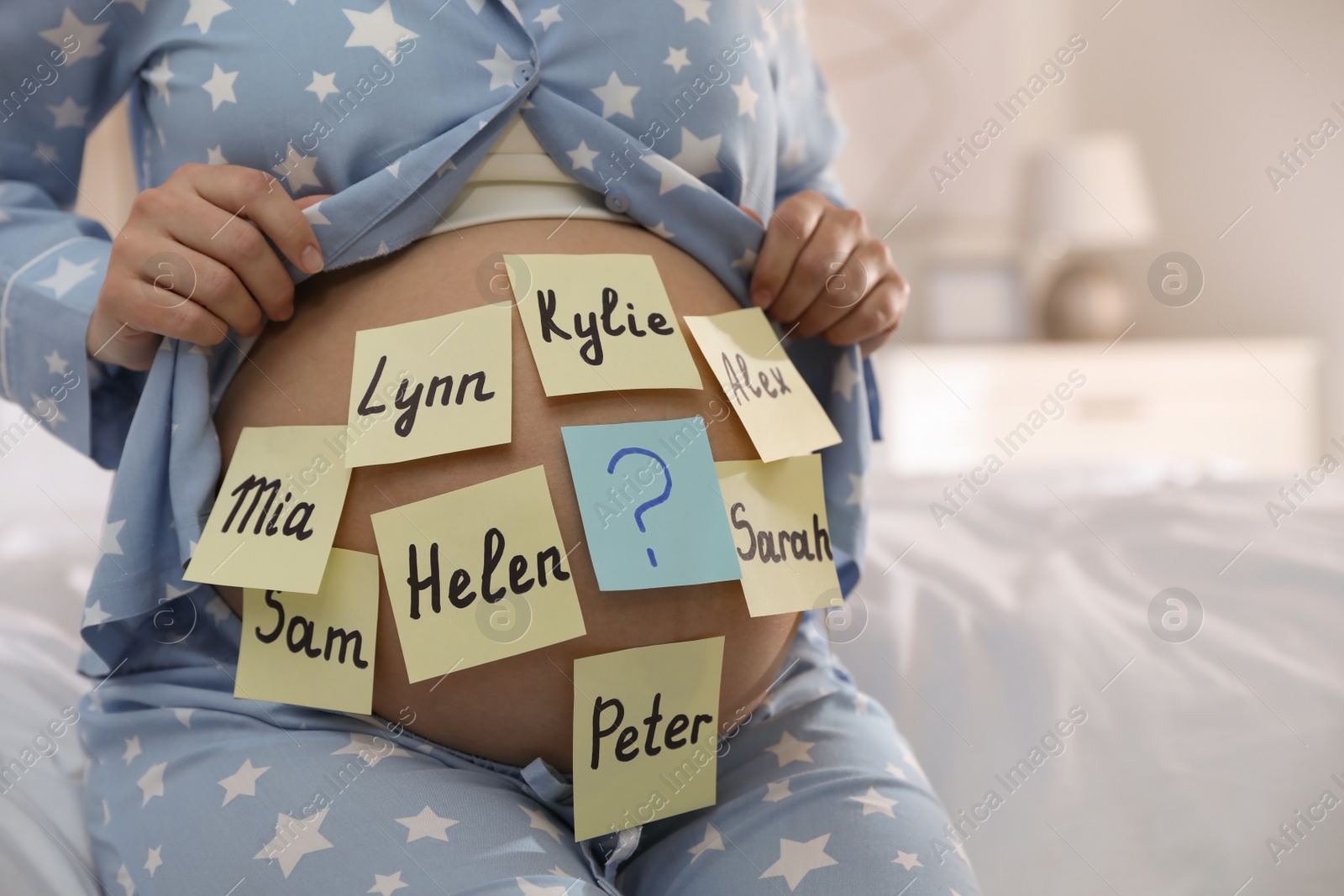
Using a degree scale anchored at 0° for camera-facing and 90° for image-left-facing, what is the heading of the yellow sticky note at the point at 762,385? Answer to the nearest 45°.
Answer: approximately 315°

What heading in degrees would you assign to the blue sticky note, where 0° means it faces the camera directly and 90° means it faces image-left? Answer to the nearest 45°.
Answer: approximately 0°

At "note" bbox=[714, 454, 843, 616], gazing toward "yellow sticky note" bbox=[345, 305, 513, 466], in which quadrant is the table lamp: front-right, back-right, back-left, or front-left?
back-right

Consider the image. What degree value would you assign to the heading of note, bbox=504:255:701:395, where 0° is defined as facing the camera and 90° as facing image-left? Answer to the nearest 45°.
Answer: approximately 0°
